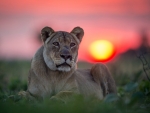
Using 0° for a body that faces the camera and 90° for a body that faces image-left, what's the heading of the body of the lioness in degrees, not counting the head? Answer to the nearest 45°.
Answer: approximately 45°
